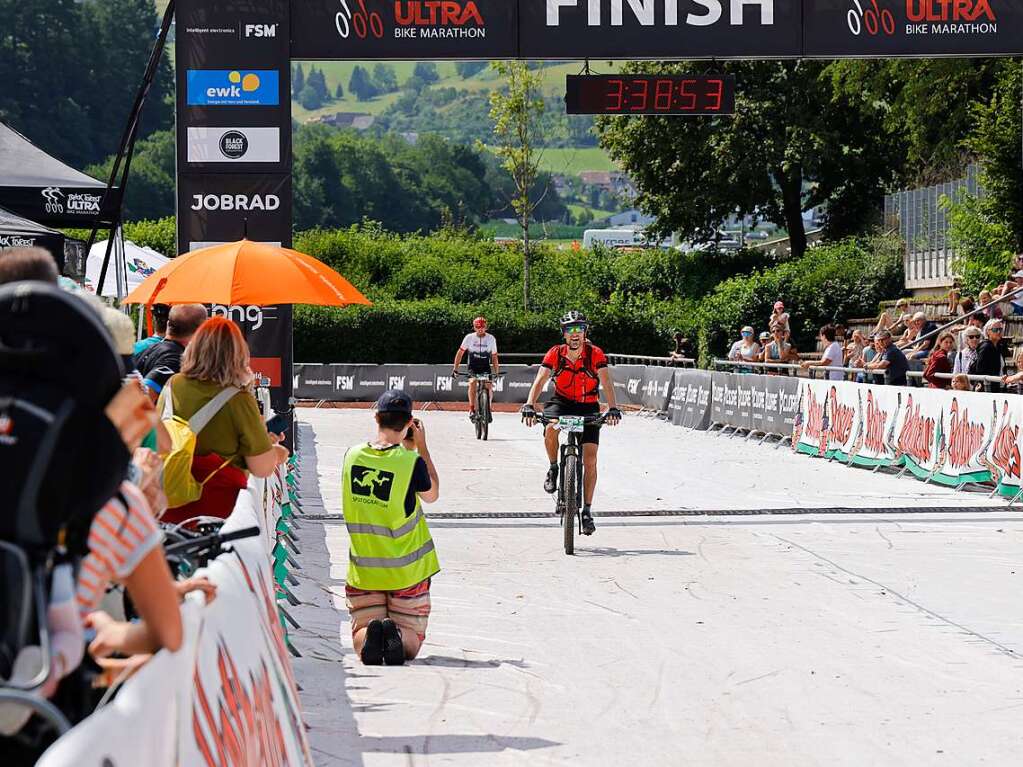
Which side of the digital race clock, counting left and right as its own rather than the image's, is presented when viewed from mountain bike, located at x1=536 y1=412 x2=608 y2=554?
front

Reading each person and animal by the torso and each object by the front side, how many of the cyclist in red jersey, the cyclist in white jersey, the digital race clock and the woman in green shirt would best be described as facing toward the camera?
3

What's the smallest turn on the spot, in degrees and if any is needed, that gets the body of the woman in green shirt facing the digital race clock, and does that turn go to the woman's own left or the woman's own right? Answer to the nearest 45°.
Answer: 0° — they already face it

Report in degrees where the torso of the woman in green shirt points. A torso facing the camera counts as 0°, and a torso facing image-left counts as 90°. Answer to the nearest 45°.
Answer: approximately 225°

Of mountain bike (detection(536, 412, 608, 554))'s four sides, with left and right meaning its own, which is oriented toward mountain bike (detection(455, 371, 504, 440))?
back

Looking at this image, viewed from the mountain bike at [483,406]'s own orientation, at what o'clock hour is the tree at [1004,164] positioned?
The tree is roughly at 8 o'clock from the mountain bike.

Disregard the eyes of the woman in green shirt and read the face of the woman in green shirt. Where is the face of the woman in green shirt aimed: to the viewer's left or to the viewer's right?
to the viewer's right

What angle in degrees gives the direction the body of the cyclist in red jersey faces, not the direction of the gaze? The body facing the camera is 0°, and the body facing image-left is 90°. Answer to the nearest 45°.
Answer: approximately 0°

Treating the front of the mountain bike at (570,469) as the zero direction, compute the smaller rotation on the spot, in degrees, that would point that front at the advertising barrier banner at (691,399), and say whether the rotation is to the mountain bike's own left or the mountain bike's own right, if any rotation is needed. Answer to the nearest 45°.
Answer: approximately 180°

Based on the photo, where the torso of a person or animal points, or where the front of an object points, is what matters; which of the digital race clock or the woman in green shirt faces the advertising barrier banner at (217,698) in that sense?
the digital race clock

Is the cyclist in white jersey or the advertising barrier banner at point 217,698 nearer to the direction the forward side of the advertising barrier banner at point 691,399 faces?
the cyclist in white jersey
